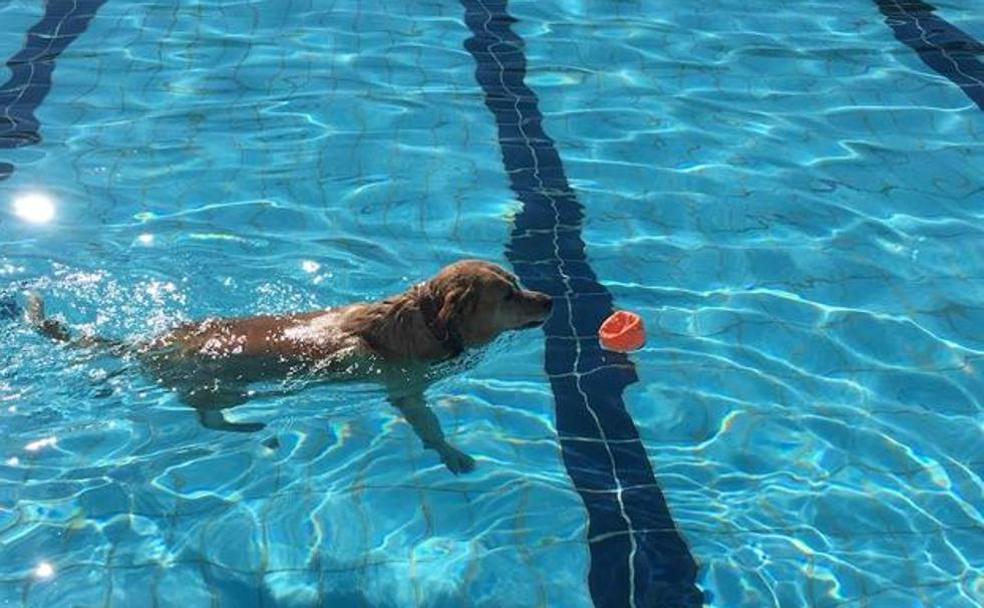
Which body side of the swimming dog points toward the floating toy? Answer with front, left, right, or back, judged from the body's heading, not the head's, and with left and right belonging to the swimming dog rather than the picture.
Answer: front

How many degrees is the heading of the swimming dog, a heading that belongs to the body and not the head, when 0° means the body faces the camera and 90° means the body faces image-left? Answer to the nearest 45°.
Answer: approximately 270°
